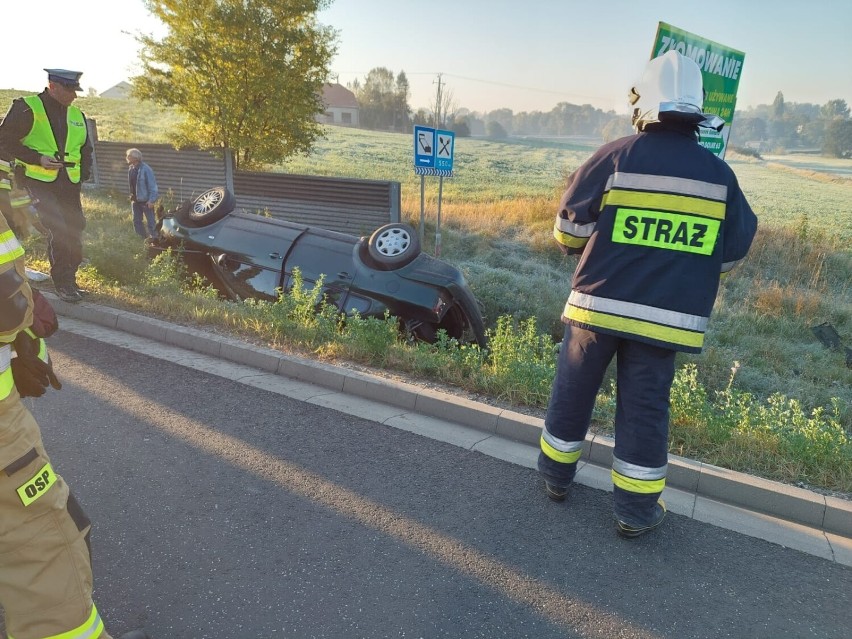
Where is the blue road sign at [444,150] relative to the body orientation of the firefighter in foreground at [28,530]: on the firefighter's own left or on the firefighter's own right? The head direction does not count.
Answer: on the firefighter's own left

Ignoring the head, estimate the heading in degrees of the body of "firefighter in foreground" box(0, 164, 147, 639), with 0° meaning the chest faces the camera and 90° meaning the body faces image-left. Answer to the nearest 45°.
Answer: approximately 270°

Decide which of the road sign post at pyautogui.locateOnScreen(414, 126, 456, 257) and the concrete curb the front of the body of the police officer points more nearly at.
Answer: the concrete curb

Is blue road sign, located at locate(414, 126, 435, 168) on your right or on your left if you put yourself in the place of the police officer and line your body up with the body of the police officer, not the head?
on your left

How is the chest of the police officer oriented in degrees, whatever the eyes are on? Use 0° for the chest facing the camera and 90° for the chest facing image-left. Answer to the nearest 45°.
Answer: approximately 315°

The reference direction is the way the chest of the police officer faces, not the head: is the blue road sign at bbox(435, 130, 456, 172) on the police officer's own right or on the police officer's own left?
on the police officer's own left

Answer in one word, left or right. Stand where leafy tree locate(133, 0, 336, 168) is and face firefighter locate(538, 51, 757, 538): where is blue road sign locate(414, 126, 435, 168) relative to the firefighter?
left

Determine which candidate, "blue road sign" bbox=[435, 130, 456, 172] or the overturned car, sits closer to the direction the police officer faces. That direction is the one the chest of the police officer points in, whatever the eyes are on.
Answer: the overturned car
